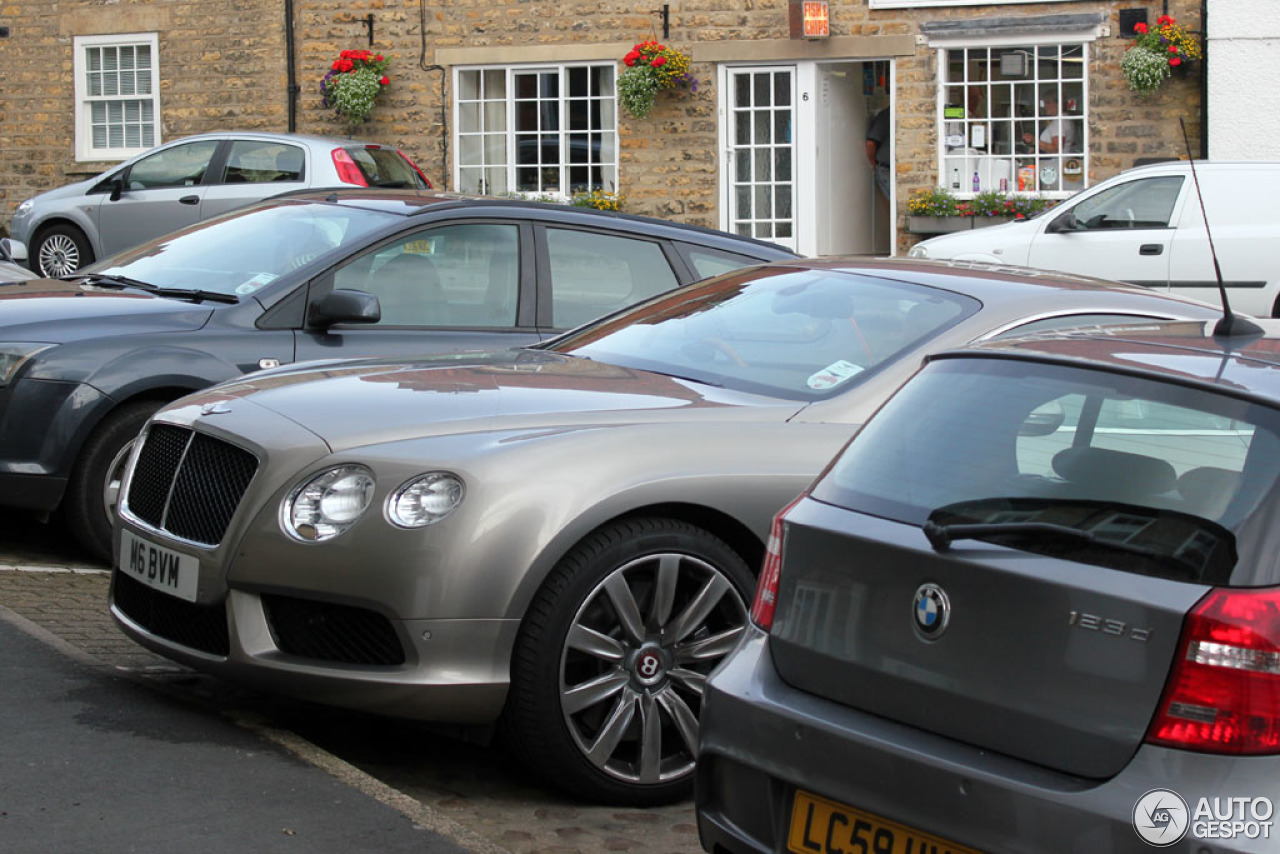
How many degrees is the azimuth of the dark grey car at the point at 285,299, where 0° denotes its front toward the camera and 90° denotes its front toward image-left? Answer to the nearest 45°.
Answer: approximately 45°

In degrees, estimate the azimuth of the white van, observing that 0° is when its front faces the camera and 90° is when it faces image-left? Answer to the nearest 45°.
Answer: approximately 90°

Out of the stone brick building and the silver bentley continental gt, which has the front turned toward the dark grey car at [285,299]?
the stone brick building

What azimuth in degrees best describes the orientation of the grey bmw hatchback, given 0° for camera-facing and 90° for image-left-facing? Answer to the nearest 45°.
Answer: approximately 225°

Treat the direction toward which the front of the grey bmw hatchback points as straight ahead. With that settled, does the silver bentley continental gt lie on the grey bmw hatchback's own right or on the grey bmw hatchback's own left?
on the grey bmw hatchback's own left

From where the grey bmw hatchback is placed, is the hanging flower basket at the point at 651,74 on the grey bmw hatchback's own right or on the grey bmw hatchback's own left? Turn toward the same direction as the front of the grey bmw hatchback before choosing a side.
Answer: on the grey bmw hatchback's own left

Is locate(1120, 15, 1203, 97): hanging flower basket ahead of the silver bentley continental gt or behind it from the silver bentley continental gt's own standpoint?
behind

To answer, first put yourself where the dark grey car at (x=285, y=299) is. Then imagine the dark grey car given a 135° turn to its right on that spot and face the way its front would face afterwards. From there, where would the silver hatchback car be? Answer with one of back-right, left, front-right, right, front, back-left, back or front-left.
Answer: front

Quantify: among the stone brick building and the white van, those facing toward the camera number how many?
1
